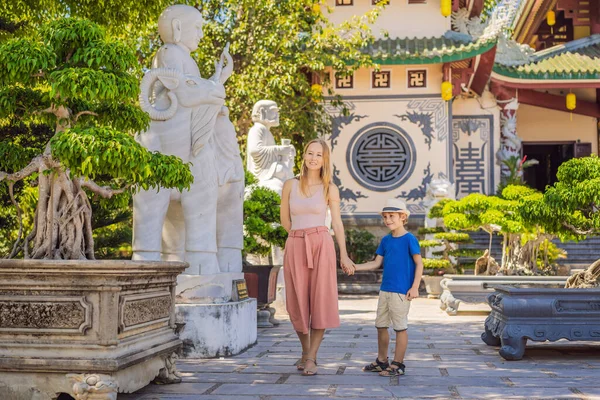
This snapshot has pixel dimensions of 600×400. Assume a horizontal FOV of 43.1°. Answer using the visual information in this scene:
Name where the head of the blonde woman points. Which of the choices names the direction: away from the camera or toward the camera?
toward the camera

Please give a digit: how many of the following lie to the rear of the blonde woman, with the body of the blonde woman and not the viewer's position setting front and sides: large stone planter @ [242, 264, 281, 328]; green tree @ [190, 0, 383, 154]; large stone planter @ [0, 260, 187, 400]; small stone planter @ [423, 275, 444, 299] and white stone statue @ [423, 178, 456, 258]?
4

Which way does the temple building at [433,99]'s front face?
toward the camera

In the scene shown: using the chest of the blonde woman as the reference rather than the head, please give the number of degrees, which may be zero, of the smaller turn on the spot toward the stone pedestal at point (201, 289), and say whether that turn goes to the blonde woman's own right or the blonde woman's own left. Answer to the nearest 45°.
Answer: approximately 135° to the blonde woman's own right

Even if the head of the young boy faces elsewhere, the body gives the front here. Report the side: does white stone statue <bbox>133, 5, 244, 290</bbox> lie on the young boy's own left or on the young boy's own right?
on the young boy's own right

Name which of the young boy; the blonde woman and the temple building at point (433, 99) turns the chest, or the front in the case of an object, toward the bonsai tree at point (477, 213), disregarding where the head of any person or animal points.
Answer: the temple building

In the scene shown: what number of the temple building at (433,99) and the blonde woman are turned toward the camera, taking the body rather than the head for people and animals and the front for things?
2

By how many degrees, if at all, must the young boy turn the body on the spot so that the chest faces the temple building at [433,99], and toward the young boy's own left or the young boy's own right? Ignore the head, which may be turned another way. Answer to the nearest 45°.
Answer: approximately 135° to the young boy's own right

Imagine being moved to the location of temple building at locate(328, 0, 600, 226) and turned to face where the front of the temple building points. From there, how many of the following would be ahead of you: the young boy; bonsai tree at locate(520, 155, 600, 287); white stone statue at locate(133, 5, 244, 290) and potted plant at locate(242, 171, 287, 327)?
4

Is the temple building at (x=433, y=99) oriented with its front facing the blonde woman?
yes

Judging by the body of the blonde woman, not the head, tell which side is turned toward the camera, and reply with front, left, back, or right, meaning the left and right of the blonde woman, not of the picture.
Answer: front

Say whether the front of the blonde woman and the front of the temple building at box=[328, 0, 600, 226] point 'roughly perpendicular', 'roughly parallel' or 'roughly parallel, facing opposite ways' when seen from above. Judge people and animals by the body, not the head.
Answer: roughly parallel

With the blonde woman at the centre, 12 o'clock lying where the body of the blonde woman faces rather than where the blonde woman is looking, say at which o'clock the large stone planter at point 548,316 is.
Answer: The large stone planter is roughly at 8 o'clock from the blonde woman.
